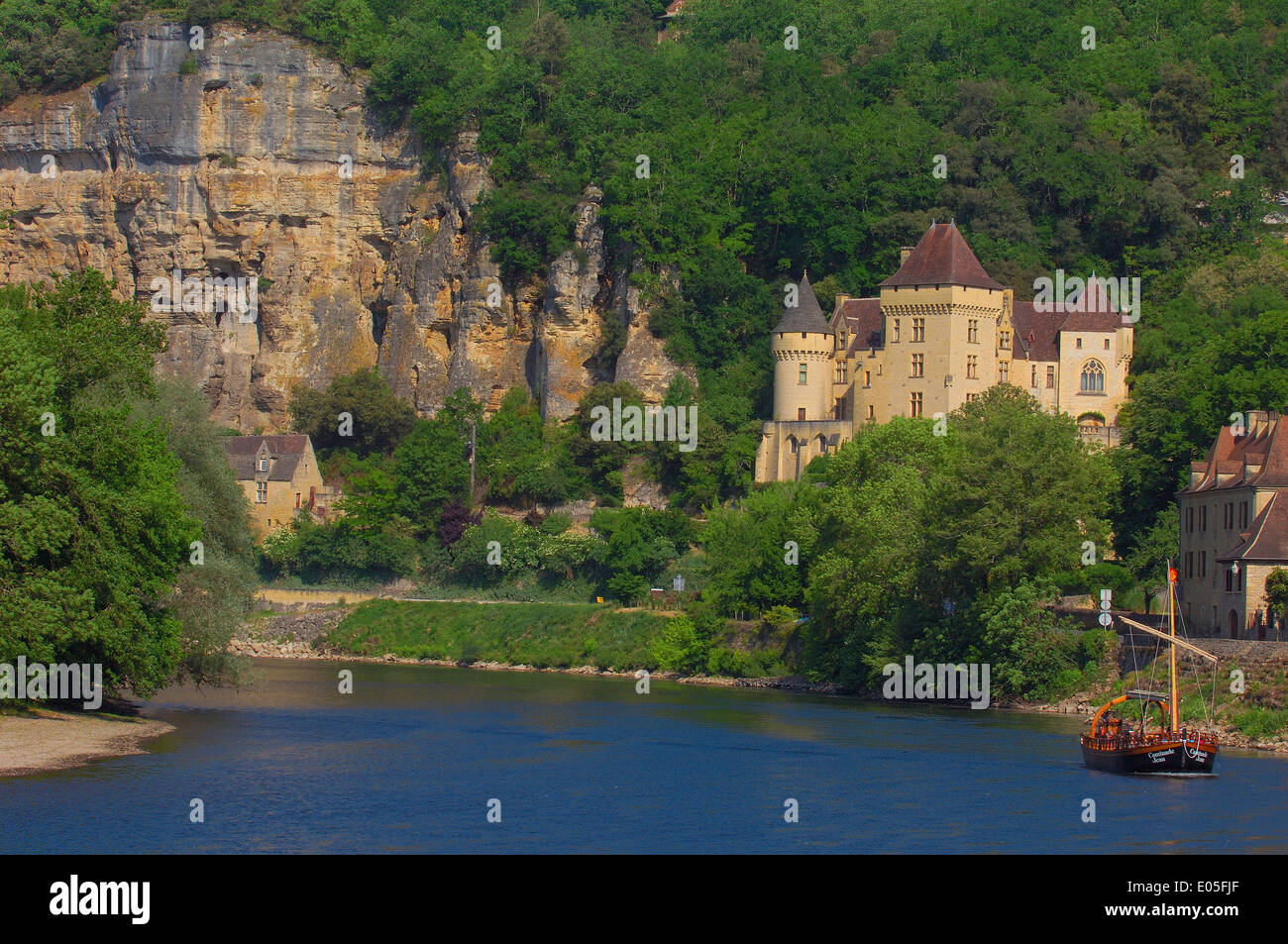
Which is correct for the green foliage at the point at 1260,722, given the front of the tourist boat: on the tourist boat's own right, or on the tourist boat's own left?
on the tourist boat's own left

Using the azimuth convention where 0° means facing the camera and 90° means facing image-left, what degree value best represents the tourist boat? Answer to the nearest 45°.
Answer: approximately 315°
